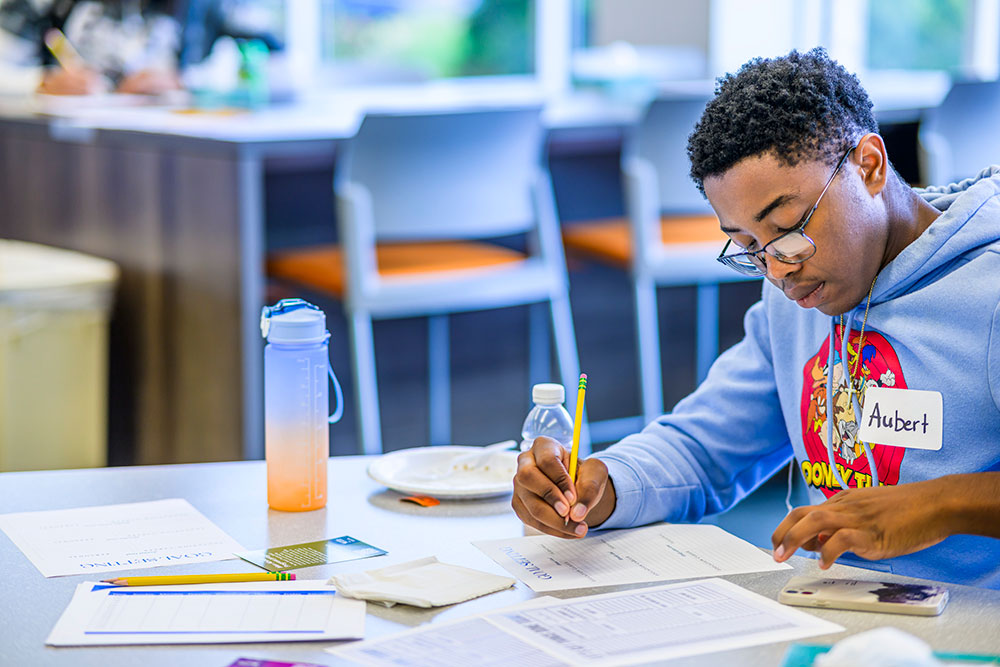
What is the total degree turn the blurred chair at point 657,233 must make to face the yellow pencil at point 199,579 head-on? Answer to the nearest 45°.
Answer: approximately 135° to its left

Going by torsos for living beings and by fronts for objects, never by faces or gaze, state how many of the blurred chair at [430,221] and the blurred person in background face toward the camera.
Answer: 1

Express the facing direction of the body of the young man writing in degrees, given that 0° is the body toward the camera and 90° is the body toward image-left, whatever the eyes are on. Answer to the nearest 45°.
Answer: approximately 45°

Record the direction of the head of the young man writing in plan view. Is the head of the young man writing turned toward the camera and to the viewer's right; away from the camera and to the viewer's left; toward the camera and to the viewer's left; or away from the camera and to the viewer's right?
toward the camera and to the viewer's left

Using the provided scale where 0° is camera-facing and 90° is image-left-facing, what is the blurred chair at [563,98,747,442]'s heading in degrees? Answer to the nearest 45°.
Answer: approximately 135°

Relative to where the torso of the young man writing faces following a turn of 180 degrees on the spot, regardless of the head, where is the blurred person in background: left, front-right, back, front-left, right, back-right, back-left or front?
left

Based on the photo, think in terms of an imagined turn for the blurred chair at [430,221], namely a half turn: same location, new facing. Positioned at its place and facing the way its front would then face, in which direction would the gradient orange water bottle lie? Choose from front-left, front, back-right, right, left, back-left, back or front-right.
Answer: front-right

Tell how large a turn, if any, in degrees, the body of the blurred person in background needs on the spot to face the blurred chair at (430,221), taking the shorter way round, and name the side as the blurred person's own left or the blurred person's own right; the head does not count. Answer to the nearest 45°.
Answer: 0° — they already face it

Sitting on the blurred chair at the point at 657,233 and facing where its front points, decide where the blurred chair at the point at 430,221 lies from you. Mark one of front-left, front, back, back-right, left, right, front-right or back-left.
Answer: left

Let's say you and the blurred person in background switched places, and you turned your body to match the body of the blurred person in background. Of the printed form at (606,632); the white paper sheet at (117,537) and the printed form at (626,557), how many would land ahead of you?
3

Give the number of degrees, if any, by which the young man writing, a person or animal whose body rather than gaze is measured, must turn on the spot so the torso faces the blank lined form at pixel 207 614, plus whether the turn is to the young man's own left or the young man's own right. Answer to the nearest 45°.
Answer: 0° — they already face it

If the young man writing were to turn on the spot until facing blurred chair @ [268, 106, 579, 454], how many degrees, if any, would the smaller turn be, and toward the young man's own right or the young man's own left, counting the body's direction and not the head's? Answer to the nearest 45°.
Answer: approximately 90° to the young man's own right

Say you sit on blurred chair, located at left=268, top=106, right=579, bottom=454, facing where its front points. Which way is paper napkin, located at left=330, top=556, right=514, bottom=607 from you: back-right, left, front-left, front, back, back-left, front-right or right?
back-left
